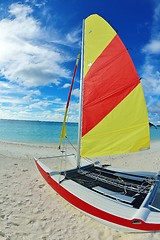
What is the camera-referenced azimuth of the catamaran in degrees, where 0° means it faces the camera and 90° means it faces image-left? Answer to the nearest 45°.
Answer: approximately 135°
